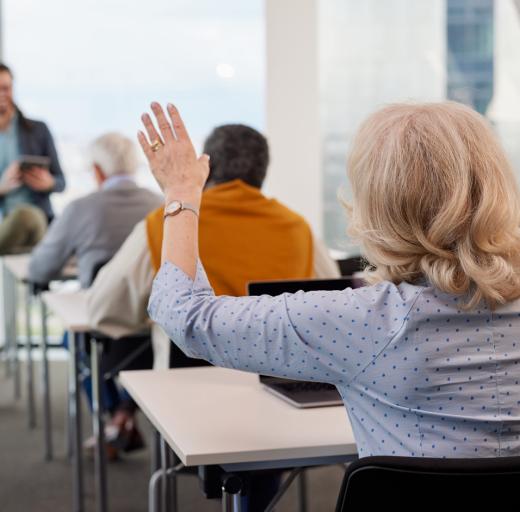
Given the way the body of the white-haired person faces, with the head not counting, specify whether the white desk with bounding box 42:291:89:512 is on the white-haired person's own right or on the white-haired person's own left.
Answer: on the white-haired person's own left

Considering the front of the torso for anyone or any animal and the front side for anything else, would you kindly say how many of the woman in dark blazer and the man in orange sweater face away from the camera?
1

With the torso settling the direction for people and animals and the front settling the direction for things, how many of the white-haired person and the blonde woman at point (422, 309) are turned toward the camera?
0

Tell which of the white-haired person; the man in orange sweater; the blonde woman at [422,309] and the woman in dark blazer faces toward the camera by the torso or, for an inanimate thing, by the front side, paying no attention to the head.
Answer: the woman in dark blazer

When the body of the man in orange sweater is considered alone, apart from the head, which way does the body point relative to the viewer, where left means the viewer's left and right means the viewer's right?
facing away from the viewer

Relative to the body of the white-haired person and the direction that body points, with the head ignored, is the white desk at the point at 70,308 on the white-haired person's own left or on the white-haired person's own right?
on the white-haired person's own left

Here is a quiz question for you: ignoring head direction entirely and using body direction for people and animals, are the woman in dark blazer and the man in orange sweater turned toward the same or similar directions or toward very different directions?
very different directions

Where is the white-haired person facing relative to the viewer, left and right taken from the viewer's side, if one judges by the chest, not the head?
facing away from the viewer and to the left of the viewer

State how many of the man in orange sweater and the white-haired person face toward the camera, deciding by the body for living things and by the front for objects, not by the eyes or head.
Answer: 0

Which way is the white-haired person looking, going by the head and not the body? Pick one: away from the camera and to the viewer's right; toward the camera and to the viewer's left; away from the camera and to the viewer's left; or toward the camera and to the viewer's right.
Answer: away from the camera and to the viewer's left

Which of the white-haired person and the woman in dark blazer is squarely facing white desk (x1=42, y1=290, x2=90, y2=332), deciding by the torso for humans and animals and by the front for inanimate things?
the woman in dark blazer

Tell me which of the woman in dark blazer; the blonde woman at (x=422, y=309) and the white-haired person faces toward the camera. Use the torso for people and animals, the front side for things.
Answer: the woman in dark blazer

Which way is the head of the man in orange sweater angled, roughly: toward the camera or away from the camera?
away from the camera

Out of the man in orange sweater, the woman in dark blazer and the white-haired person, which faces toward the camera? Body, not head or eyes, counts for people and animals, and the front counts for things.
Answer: the woman in dark blazer

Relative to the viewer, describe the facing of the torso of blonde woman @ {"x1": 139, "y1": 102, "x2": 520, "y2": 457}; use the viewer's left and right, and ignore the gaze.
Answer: facing away from the viewer and to the left of the viewer

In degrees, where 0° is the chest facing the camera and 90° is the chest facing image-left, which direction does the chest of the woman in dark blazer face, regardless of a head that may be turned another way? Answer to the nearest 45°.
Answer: approximately 0°

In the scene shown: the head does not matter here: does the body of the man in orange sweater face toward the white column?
yes
